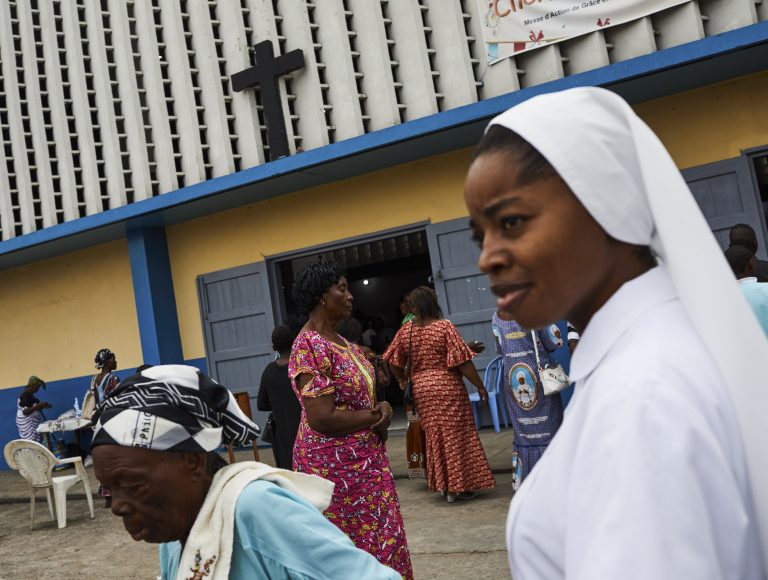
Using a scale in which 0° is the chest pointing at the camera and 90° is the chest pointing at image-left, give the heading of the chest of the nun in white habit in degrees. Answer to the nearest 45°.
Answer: approximately 90°

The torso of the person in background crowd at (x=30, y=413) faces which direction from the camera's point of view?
to the viewer's right

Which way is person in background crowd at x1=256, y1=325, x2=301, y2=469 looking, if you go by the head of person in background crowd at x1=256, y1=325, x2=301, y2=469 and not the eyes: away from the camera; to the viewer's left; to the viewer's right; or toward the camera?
away from the camera

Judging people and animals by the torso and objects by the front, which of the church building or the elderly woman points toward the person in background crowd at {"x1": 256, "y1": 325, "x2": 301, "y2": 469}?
the church building

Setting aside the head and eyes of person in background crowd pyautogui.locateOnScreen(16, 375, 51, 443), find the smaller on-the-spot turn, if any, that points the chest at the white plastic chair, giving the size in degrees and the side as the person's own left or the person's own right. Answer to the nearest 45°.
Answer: approximately 90° to the person's own right

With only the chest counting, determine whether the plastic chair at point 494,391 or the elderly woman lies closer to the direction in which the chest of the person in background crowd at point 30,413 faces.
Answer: the plastic chair

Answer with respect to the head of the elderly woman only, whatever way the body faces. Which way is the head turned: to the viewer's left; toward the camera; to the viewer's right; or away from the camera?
to the viewer's left

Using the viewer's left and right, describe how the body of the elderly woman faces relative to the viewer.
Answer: facing to the left of the viewer

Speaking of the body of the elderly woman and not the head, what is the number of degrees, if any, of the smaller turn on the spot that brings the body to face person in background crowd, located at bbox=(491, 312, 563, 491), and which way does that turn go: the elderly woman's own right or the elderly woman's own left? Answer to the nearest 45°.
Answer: approximately 135° to the elderly woman's own right
